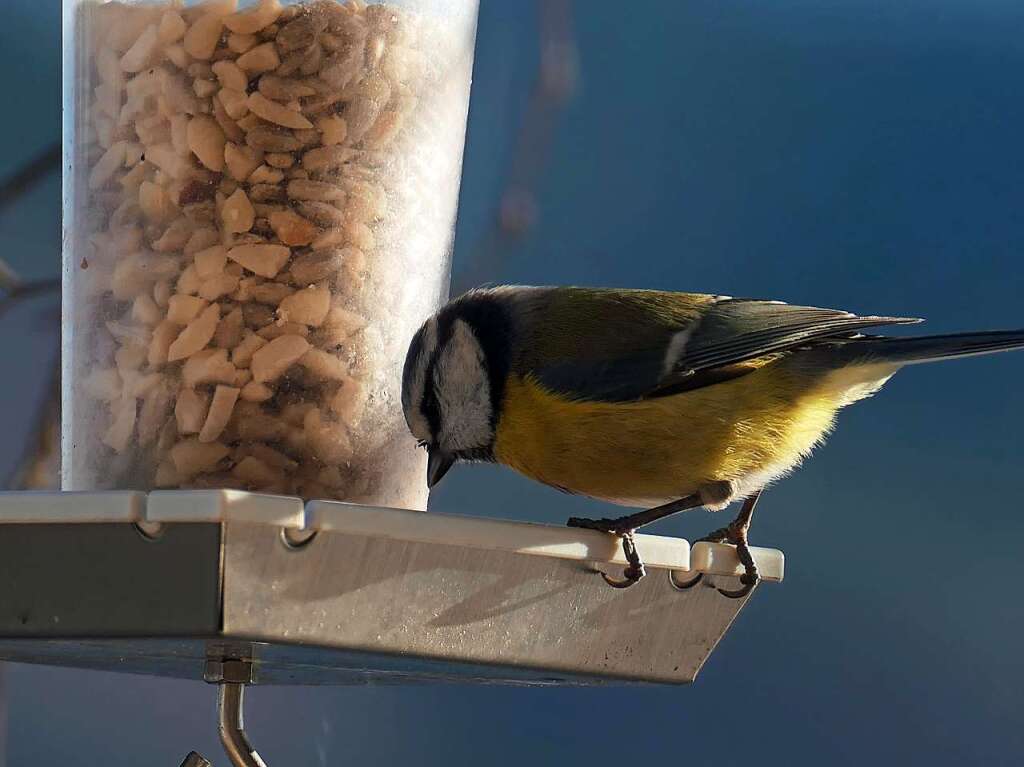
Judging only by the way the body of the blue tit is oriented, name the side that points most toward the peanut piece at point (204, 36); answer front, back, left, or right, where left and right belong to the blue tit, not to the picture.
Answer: front

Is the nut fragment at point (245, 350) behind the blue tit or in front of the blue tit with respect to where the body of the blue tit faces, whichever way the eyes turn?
in front

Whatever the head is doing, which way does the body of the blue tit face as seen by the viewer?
to the viewer's left

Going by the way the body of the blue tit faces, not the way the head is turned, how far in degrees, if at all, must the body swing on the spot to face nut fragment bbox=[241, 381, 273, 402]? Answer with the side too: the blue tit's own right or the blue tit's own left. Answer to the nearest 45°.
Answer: approximately 45° to the blue tit's own left

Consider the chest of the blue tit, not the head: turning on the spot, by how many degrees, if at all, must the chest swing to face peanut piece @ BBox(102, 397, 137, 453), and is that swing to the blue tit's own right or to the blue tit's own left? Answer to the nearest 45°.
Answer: approximately 45° to the blue tit's own left

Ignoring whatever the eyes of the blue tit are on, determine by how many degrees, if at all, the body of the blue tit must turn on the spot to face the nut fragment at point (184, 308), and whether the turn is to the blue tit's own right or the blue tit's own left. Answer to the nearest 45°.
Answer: approximately 45° to the blue tit's own left

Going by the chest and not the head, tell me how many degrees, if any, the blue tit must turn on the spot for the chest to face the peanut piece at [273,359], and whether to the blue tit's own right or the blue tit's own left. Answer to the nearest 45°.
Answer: approximately 45° to the blue tit's own left

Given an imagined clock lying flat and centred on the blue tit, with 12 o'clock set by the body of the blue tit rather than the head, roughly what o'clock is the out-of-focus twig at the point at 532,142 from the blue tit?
The out-of-focus twig is roughly at 2 o'clock from the blue tit.

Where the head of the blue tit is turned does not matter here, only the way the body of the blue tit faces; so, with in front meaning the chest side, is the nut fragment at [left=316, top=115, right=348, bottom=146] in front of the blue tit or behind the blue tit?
in front

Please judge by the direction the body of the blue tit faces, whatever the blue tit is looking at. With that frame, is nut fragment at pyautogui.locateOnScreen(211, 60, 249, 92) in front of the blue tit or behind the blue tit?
in front
